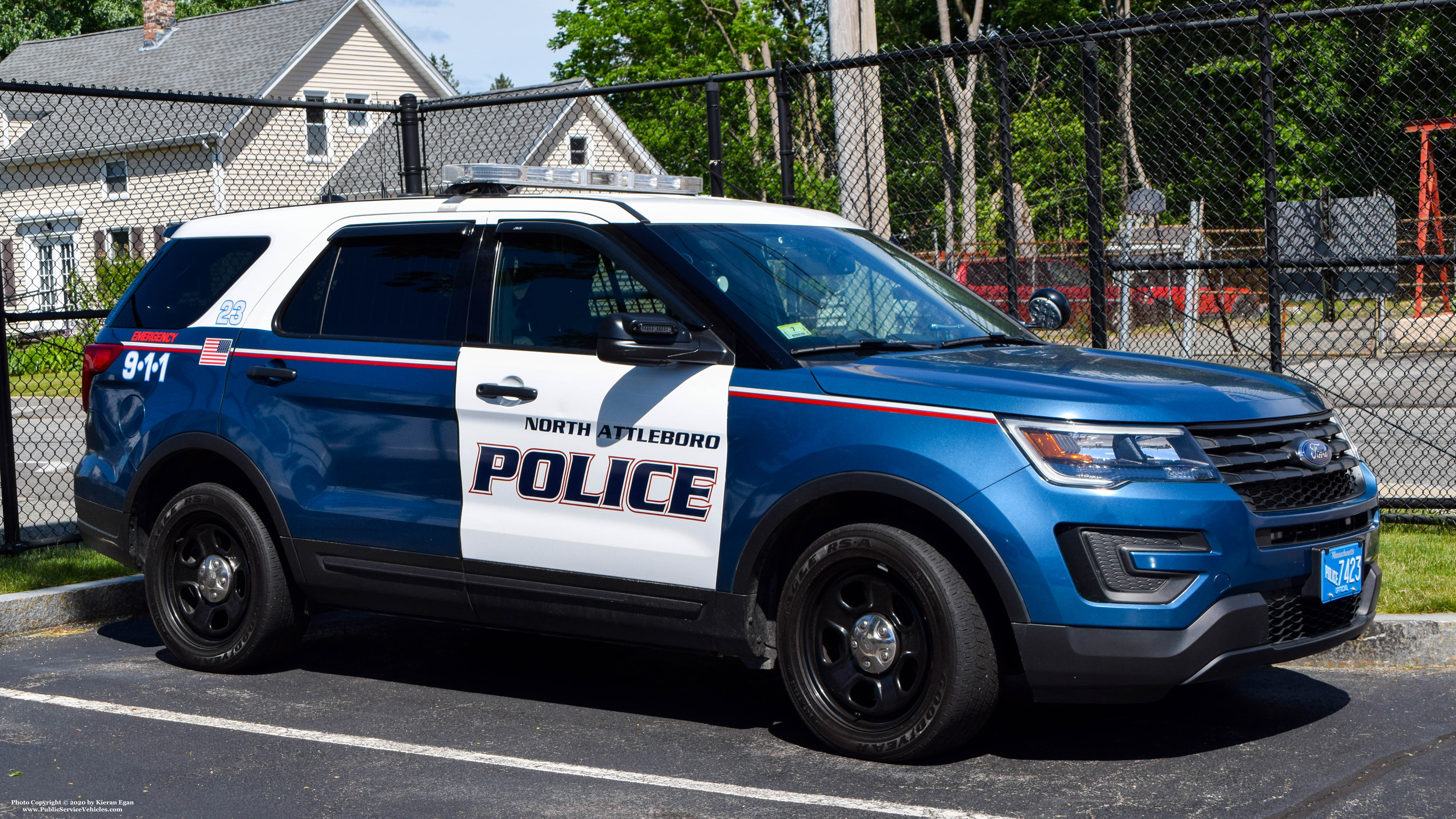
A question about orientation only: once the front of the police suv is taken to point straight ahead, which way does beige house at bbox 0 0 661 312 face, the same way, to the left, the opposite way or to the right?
to the right

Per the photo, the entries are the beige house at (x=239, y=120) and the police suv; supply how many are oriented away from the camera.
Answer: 0

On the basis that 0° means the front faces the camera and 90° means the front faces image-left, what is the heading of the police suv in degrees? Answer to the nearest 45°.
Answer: approximately 315°

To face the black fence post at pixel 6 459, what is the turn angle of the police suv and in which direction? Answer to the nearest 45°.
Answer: approximately 180°

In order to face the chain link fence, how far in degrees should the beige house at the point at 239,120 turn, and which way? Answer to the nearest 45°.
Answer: approximately 45° to its left

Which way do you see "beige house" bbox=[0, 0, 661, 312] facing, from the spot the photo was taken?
facing the viewer and to the left of the viewer

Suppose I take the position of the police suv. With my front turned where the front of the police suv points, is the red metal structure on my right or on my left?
on my left

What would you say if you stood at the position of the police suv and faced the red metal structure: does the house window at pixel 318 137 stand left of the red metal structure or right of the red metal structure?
left

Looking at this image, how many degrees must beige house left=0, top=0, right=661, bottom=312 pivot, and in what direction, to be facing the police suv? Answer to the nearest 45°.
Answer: approximately 45° to its left

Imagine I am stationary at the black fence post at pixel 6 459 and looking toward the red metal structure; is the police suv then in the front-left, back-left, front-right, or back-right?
front-right

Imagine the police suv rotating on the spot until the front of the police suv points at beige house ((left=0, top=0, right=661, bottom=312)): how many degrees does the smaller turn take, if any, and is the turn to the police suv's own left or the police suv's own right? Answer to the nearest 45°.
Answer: approximately 135° to the police suv's own left
